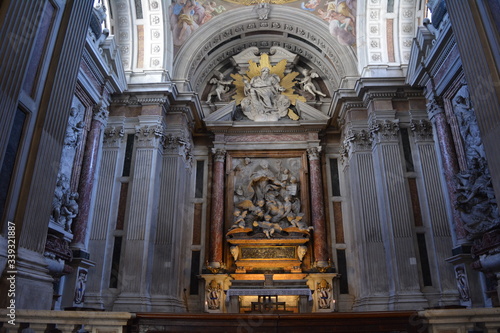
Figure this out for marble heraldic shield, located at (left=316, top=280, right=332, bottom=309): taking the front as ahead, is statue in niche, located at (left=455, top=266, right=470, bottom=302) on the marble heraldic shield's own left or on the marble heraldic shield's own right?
on the marble heraldic shield's own left

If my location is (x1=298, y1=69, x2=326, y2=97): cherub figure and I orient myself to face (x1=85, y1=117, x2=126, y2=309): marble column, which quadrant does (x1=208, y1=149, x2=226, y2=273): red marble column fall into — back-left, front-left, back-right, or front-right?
front-right

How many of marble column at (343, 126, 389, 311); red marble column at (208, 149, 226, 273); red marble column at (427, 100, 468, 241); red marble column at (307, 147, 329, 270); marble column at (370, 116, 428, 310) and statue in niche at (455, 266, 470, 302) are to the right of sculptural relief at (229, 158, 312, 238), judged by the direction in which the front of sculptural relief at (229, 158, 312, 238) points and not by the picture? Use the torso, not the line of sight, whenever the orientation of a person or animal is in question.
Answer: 1

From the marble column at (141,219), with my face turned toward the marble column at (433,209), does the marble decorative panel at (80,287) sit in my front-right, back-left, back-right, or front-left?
back-right

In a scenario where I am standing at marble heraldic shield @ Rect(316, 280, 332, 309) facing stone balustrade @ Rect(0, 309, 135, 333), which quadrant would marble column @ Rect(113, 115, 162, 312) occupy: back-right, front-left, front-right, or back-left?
front-right

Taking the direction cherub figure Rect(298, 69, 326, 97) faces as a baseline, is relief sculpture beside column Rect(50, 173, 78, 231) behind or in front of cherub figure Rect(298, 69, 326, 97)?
in front

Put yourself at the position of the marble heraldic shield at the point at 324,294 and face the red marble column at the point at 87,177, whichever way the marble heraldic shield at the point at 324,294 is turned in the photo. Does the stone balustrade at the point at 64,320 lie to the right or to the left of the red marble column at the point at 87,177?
left

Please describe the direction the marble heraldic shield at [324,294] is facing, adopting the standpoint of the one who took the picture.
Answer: facing the viewer

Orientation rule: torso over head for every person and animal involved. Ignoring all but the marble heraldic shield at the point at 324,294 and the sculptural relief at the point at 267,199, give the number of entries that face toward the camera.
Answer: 2

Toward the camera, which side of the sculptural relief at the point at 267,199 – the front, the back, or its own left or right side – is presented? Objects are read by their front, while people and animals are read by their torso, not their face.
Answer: front

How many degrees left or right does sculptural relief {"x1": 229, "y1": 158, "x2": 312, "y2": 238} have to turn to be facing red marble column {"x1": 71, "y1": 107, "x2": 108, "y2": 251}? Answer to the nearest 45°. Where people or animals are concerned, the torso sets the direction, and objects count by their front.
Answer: approximately 45° to its right
